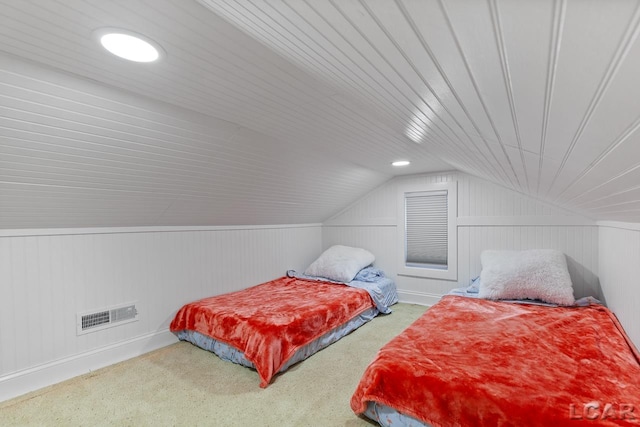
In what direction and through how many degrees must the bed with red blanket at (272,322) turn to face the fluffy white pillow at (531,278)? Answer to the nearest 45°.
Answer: approximately 135° to its left

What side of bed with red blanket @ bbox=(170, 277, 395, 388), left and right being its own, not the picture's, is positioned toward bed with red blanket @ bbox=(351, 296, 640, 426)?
left

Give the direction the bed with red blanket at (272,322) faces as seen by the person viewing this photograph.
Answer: facing the viewer and to the left of the viewer
